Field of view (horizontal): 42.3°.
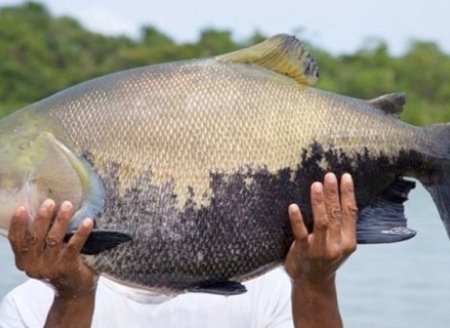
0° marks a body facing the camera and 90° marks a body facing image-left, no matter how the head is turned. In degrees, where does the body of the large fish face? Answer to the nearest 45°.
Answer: approximately 90°

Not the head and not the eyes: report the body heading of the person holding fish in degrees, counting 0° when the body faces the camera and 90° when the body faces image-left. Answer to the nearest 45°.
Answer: approximately 0°
